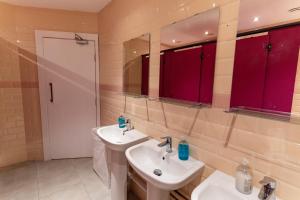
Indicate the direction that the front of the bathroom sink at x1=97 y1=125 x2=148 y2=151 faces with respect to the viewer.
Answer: facing the viewer and to the left of the viewer

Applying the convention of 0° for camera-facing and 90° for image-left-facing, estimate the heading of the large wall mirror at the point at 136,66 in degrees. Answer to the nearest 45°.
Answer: approximately 45°

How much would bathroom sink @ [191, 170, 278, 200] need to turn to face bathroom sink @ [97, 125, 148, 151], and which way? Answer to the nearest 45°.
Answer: approximately 45° to its right

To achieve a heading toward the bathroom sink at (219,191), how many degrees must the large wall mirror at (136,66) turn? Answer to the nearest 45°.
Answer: approximately 90° to its left

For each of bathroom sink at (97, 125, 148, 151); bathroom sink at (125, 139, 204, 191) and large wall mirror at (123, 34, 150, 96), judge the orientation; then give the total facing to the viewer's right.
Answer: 0

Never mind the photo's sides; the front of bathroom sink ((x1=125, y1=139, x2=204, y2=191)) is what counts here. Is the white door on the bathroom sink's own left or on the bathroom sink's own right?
on the bathroom sink's own right

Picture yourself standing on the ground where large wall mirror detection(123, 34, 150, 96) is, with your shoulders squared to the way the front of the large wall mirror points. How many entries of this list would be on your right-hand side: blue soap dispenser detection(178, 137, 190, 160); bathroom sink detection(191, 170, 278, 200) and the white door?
1

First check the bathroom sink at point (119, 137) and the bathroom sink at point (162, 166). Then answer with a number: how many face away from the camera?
0

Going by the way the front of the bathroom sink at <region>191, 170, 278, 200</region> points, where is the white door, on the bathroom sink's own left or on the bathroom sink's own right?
on the bathroom sink's own right
